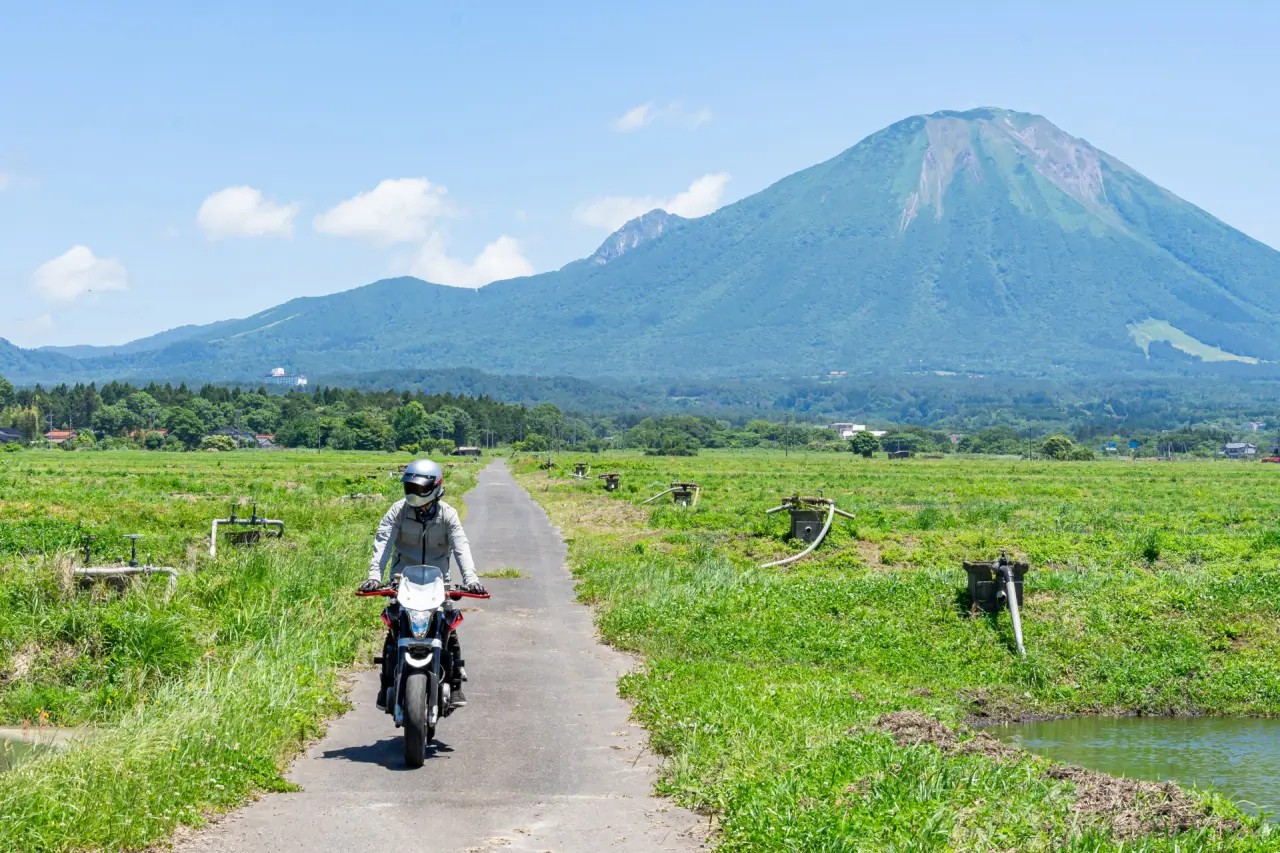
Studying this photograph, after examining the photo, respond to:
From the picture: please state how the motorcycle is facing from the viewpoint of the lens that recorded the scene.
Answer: facing the viewer

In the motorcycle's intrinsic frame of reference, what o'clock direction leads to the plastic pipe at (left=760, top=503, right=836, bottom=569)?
The plastic pipe is roughly at 7 o'clock from the motorcycle.

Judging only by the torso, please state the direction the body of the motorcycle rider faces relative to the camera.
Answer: toward the camera

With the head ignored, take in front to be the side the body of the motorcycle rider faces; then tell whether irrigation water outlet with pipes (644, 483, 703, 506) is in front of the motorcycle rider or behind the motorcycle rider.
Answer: behind

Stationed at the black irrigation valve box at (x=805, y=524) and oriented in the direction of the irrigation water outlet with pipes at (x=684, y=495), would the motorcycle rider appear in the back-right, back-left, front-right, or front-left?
back-left

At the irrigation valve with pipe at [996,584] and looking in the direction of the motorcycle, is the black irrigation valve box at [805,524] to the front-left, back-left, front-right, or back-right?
back-right

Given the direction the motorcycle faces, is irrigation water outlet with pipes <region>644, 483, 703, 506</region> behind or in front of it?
behind

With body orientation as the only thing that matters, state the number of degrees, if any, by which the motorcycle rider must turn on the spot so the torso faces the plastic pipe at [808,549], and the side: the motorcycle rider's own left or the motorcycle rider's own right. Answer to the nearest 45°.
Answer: approximately 135° to the motorcycle rider's own left

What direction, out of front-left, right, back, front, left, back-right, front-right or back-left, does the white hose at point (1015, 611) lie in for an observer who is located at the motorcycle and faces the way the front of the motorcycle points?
back-left
